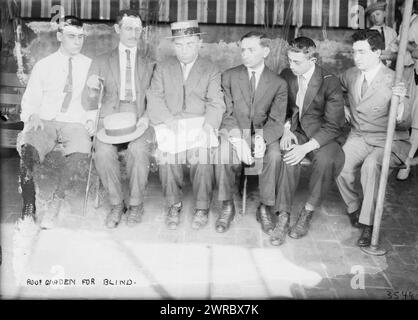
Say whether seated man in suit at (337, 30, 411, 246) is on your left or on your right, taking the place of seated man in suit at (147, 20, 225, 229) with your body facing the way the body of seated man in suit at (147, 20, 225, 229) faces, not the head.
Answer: on your left

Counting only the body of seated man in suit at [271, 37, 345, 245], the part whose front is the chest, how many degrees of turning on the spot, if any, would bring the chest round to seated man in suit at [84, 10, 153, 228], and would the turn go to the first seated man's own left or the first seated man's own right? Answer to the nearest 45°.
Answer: approximately 45° to the first seated man's own right

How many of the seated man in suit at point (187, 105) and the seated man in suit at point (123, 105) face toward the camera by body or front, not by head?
2

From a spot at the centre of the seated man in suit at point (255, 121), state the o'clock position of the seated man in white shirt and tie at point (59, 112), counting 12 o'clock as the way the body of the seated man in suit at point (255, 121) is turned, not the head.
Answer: the seated man in white shirt and tie at point (59, 112) is roughly at 3 o'clock from the seated man in suit at point (255, 121).

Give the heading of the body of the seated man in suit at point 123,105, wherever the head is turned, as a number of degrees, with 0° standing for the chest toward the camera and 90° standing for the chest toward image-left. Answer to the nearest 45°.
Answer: approximately 0°

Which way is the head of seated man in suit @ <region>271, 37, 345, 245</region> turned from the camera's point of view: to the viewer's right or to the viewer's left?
to the viewer's left

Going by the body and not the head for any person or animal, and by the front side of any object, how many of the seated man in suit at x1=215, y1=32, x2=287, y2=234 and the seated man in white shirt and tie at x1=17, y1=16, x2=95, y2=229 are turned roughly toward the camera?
2

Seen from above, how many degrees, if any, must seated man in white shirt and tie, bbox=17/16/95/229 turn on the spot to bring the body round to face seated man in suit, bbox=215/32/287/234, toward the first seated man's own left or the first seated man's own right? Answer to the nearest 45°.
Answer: approximately 90° to the first seated man's own left

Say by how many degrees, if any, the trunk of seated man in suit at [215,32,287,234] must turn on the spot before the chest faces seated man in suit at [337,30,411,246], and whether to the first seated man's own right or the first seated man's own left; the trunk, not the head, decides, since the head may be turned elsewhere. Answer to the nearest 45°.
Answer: approximately 90° to the first seated man's own left
